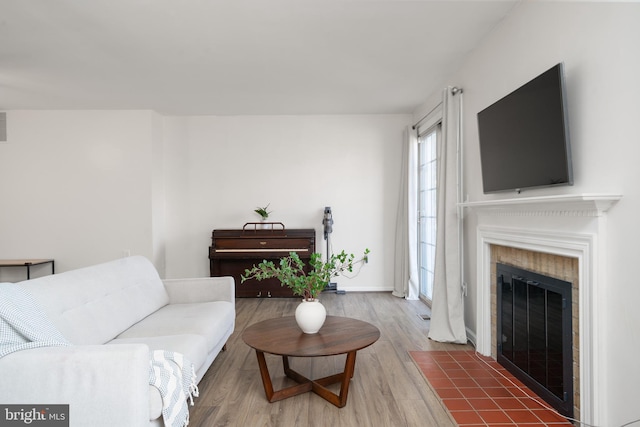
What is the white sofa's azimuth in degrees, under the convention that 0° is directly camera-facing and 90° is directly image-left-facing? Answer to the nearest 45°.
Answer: approximately 315°

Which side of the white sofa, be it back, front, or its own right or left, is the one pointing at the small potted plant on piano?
left

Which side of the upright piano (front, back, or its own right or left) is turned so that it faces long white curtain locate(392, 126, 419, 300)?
left

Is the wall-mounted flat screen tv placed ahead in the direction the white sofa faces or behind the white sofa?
ahead

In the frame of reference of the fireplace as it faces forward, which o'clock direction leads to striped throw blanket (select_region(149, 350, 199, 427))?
The striped throw blanket is roughly at 12 o'clock from the fireplace.

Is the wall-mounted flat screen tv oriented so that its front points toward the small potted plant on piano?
no

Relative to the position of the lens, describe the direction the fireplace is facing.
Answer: facing the viewer and to the left of the viewer

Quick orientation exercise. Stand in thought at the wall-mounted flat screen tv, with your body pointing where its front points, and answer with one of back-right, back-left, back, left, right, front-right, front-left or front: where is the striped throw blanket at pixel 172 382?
front

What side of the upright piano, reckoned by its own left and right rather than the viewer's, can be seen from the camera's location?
front

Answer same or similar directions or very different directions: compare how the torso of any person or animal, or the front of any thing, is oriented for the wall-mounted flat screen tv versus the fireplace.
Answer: same or similar directions

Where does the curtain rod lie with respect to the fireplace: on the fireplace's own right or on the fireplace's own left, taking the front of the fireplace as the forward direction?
on the fireplace's own right
